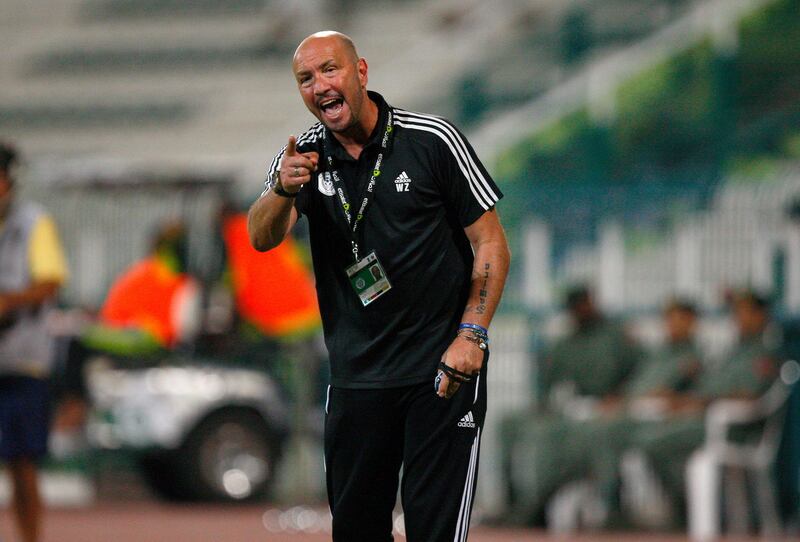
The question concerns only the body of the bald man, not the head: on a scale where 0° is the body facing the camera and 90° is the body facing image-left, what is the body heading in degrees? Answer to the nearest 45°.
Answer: approximately 45°

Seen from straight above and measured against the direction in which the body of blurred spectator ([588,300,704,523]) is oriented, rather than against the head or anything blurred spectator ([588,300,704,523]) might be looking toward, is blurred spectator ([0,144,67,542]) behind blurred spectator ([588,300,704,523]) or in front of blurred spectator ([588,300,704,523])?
in front

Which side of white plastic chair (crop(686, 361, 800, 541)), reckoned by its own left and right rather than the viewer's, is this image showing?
left

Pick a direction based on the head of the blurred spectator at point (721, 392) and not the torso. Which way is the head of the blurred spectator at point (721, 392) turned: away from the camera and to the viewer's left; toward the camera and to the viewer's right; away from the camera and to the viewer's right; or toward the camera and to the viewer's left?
toward the camera and to the viewer's left

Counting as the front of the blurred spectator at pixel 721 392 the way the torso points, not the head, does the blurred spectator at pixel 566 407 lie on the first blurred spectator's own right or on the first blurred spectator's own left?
on the first blurred spectator's own right

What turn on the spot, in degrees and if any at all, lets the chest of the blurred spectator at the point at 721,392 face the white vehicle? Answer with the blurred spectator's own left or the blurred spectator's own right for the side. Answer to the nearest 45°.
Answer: approximately 45° to the blurred spectator's own right

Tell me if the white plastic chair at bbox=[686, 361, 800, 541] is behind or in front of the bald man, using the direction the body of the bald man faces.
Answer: behind
